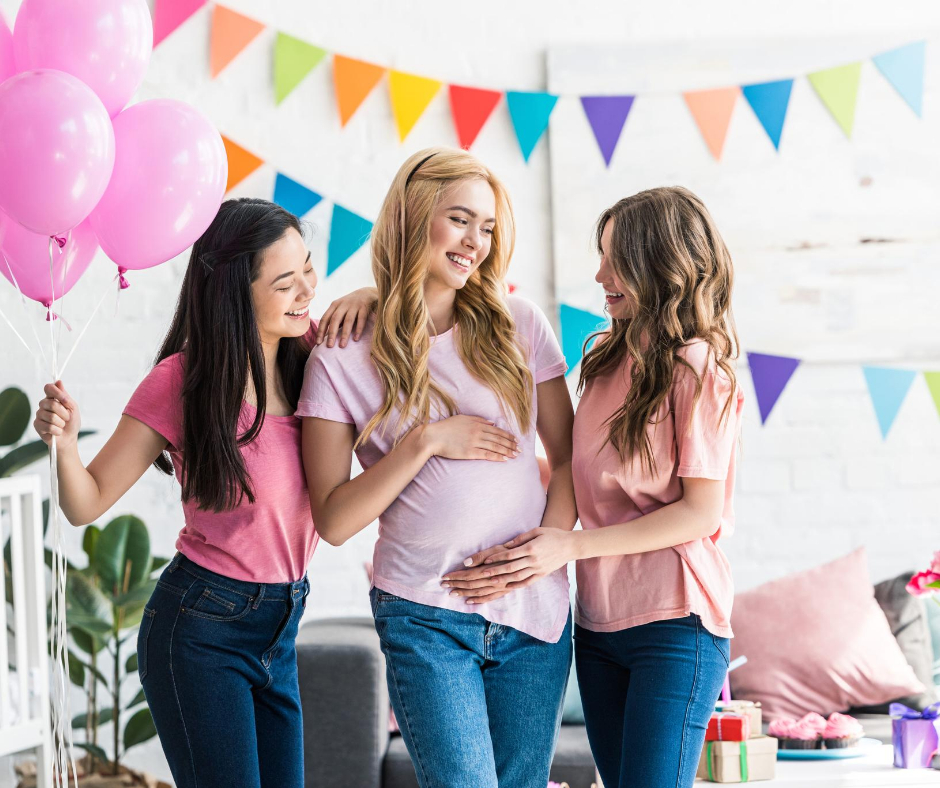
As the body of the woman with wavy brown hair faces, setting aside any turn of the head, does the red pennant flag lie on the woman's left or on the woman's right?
on the woman's right

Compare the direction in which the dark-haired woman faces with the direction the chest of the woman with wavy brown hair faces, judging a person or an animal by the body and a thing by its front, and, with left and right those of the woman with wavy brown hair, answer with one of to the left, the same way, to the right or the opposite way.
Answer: to the left

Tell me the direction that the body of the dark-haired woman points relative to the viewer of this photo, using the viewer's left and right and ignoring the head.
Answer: facing the viewer and to the right of the viewer

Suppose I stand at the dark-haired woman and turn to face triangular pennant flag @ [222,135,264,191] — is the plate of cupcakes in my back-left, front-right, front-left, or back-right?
front-right

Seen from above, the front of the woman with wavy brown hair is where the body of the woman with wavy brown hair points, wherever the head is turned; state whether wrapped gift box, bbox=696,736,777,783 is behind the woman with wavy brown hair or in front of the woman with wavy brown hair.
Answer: behind

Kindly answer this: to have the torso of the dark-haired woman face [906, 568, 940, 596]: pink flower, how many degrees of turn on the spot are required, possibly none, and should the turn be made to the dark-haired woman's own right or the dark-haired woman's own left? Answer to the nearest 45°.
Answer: approximately 45° to the dark-haired woman's own left

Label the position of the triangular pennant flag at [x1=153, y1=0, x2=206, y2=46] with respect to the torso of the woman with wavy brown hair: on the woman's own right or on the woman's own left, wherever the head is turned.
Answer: on the woman's own right

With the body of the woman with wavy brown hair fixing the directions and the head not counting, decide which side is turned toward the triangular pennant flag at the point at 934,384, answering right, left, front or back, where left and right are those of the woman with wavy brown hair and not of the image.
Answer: back

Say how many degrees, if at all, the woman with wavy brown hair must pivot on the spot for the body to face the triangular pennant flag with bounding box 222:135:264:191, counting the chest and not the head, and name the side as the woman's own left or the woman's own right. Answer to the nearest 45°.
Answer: approximately 90° to the woman's own right

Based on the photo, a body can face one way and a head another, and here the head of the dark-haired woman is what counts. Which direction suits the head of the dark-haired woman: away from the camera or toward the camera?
toward the camera

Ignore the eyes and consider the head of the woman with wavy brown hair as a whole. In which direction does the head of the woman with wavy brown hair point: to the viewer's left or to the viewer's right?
to the viewer's left

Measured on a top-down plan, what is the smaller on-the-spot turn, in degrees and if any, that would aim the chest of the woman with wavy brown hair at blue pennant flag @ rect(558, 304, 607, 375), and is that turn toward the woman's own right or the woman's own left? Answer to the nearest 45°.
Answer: approximately 135° to the woman's own right

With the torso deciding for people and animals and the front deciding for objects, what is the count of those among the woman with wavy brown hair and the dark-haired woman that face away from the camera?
0

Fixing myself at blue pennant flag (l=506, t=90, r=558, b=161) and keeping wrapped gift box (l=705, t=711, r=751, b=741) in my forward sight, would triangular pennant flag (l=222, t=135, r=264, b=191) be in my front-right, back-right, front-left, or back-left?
back-right

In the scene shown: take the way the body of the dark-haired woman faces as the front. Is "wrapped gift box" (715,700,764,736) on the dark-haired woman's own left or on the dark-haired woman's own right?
on the dark-haired woman's own left

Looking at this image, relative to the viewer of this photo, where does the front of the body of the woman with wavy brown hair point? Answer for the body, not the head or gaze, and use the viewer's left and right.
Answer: facing the viewer and to the left of the viewer

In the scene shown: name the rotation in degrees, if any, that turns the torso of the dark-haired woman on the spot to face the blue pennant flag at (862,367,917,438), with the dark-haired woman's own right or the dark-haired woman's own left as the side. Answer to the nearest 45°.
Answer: approximately 90° to the dark-haired woman's own left

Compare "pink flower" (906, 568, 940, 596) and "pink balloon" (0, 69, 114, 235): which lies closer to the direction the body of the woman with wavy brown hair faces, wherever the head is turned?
the pink balloon

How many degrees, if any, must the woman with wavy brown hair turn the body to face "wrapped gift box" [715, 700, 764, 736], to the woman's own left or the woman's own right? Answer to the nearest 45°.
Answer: approximately 135° to the woman's own right

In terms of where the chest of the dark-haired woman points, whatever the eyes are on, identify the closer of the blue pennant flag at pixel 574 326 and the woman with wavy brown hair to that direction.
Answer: the woman with wavy brown hair
